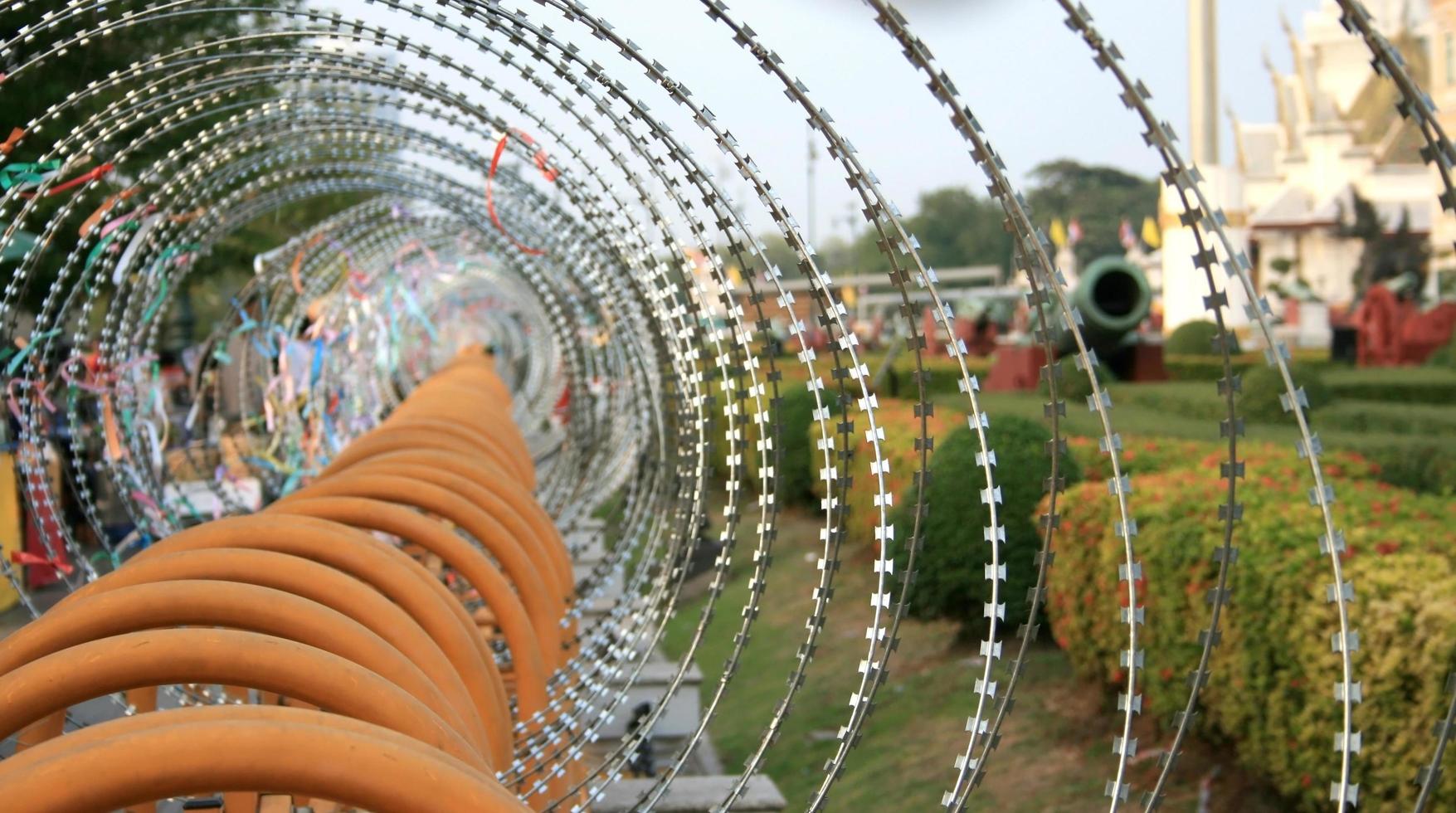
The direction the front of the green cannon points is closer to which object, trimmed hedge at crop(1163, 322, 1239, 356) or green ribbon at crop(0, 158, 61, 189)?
the green ribbon

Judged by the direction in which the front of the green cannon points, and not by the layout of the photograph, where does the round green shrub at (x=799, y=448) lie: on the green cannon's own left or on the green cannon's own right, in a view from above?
on the green cannon's own right

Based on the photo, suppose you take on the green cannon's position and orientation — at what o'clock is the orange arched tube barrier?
The orange arched tube barrier is roughly at 12 o'clock from the green cannon.

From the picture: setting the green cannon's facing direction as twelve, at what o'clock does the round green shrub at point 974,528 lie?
The round green shrub is roughly at 12 o'clock from the green cannon.

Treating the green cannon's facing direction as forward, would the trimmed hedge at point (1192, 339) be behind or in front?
behind

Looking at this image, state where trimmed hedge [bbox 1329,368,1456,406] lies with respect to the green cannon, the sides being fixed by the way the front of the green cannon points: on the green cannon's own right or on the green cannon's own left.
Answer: on the green cannon's own left

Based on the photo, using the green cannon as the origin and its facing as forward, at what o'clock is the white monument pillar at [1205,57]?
The white monument pillar is roughly at 6 o'clock from the green cannon.

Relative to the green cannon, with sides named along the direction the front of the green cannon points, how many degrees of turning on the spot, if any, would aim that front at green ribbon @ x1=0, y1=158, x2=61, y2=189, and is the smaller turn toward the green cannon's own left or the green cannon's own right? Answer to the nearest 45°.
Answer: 0° — it already faces it

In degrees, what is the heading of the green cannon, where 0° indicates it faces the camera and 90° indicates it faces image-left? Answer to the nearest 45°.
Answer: approximately 0°
